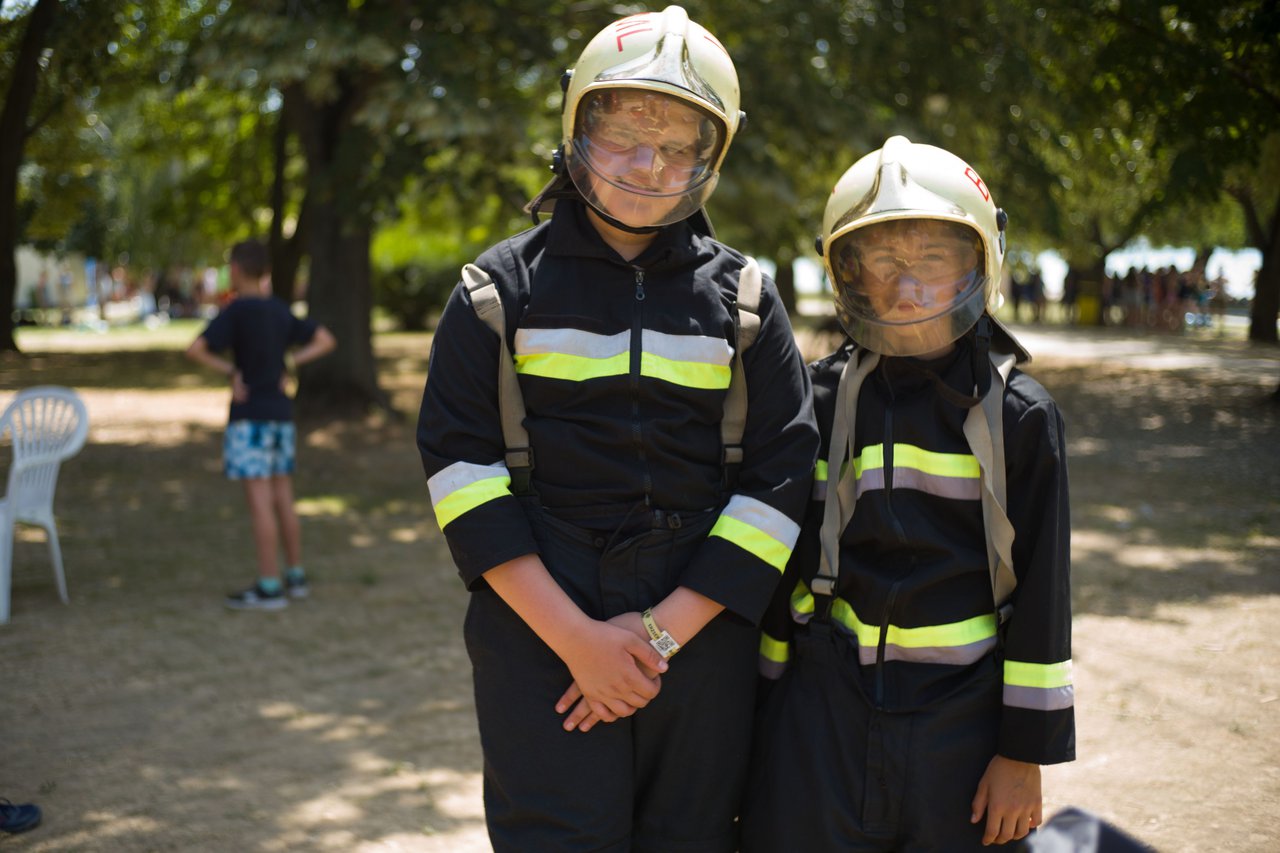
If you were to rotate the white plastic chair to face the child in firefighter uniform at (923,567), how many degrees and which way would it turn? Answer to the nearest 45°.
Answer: approximately 135° to its left

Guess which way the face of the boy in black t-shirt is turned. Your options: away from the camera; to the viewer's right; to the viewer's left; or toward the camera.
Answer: away from the camera

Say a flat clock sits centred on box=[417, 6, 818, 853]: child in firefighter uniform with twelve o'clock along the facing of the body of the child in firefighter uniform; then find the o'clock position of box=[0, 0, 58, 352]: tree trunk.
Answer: The tree trunk is roughly at 5 o'clock from the child in firefighter uniform.

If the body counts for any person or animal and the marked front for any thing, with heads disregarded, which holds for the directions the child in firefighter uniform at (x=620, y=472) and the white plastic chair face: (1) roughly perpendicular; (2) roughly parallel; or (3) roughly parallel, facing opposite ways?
roughly perpendicular

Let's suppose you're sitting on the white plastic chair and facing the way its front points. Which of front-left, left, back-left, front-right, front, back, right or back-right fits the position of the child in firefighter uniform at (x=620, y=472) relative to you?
back-left

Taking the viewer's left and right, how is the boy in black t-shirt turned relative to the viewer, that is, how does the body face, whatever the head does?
facing away from the viewer and to the left of the viewer

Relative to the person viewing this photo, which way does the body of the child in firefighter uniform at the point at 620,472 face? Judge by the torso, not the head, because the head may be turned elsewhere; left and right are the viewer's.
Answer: facing the viewer

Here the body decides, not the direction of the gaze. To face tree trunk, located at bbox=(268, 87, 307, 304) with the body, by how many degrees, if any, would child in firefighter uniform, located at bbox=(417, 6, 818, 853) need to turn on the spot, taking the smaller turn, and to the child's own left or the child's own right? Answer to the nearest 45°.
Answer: approximately 180°

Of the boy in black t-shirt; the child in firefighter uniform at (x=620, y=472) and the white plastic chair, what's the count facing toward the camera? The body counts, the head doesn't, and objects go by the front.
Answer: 1

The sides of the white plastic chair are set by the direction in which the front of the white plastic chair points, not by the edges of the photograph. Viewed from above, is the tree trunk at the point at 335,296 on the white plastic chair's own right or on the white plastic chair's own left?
on the white plastic chair's own right

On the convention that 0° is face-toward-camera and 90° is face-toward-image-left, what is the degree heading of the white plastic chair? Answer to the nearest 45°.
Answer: approximately 135°
